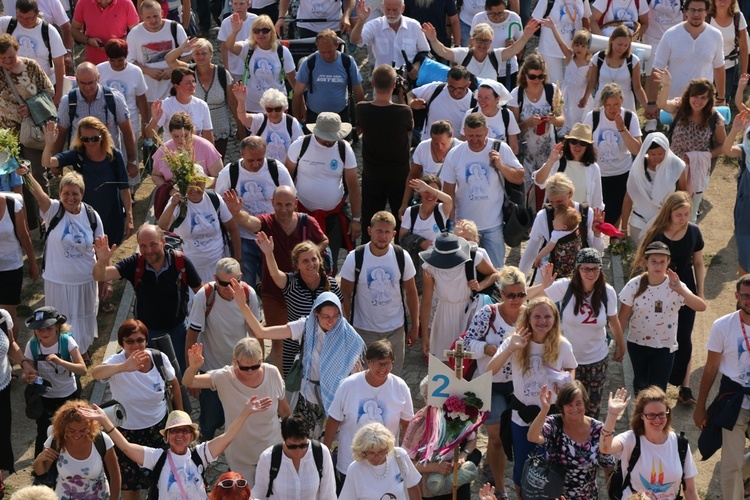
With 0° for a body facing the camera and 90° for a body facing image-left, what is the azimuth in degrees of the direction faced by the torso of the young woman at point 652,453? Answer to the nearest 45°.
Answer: approximately 0°

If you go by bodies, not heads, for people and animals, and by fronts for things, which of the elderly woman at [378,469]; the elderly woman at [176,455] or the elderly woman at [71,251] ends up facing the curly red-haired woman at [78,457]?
the elderly woman at [71,251]

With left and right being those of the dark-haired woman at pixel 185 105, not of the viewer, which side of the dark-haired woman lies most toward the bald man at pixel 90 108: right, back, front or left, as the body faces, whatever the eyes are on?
right

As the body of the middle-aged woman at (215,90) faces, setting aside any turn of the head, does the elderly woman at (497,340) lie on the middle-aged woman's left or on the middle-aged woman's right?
on the middle-aged woman's left

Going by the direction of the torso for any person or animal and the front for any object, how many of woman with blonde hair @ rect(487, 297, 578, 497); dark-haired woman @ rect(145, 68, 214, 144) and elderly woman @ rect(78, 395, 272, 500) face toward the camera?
3

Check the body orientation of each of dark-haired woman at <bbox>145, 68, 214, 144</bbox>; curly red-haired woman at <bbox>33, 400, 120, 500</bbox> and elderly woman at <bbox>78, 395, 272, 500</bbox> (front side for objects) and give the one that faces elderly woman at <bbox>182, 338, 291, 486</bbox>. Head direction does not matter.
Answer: dark-haired woman at <bbox>145, 68, 214, 144</bbox>
